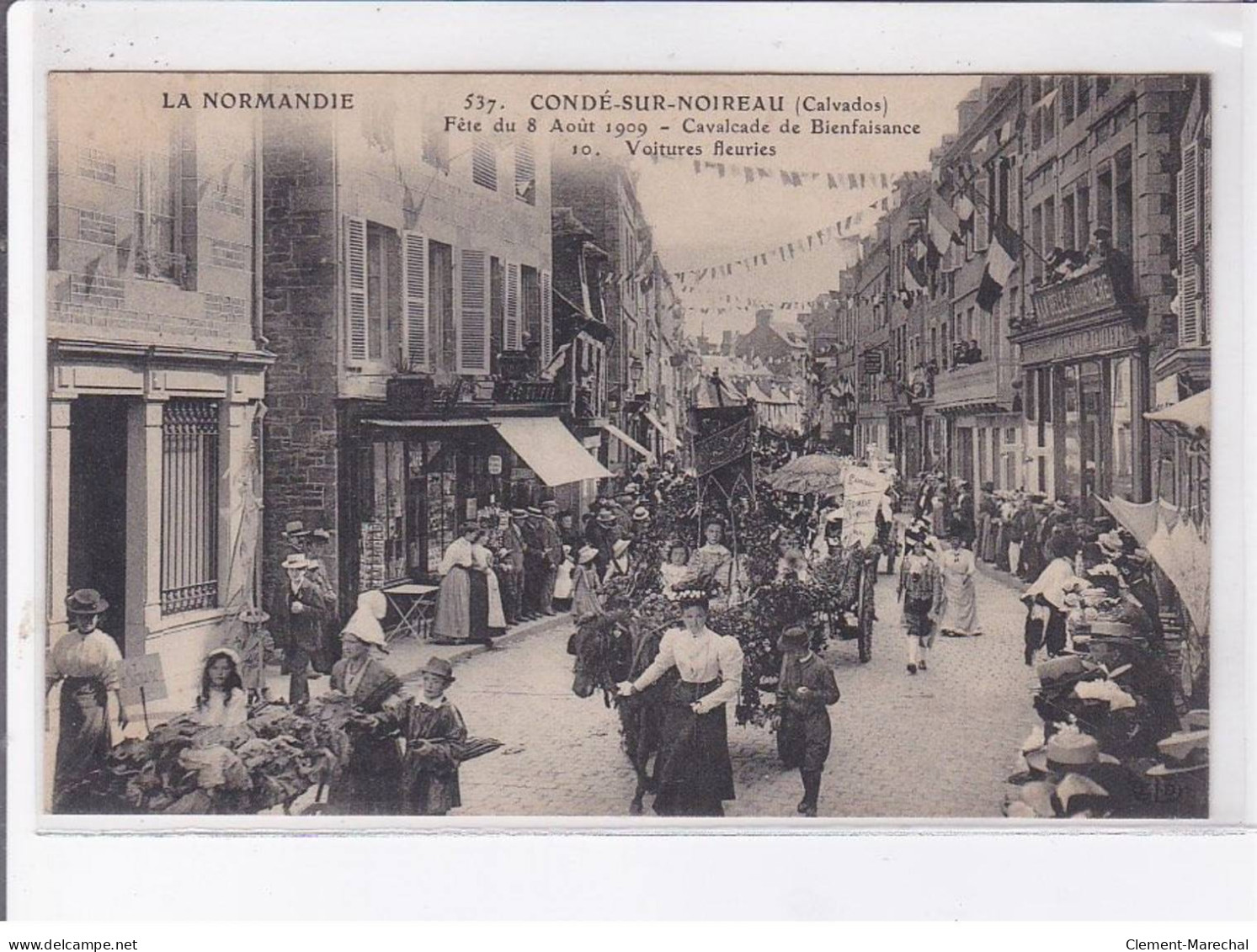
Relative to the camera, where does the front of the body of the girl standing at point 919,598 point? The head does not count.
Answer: toward the camera

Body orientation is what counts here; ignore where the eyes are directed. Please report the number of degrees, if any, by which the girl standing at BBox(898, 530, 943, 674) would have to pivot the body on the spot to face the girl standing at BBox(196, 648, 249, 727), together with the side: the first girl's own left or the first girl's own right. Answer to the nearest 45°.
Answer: approximately 90° to the first girl's own right

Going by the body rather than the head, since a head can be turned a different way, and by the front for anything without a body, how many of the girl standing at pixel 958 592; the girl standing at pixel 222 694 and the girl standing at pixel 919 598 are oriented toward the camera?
3

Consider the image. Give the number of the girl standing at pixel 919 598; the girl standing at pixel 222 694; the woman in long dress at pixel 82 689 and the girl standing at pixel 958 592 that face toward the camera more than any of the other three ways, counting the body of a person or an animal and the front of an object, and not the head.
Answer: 4

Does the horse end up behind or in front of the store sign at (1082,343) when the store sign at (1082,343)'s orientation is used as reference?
in front

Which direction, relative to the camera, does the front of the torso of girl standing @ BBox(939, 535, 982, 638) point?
toward the camera

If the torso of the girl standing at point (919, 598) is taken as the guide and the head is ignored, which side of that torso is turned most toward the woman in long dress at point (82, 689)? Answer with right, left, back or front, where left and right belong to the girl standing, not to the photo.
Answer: right

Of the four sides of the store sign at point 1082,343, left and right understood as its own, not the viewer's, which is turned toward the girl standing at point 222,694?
left

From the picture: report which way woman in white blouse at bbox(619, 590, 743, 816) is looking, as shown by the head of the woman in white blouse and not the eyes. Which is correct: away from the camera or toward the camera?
toward the camera

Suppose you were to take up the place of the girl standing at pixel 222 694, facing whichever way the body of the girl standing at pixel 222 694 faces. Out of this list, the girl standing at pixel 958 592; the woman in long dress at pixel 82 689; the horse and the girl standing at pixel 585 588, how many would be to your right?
1

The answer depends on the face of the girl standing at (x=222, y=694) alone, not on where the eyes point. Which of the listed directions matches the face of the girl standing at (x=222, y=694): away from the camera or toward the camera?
toward the camera

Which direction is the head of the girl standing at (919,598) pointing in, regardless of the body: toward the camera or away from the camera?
toward the camera

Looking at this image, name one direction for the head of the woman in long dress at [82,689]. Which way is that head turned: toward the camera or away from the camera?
toward the camera

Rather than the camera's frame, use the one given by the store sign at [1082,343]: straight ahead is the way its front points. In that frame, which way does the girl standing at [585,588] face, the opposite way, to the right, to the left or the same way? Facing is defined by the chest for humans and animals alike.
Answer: to the left

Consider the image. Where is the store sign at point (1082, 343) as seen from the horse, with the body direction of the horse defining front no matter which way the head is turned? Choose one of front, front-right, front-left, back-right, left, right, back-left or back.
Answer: back-left
